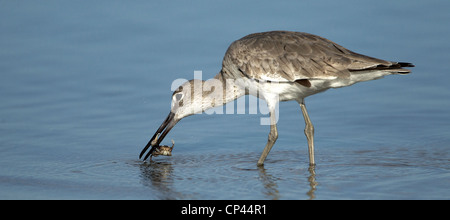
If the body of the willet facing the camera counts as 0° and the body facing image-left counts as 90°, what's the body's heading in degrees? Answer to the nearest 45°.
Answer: approximately 90°
